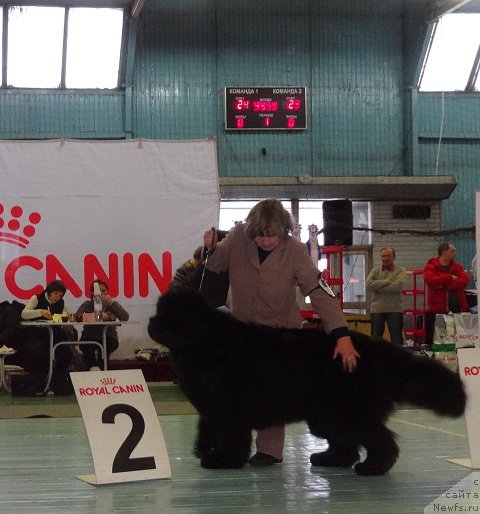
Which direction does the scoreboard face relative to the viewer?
toward the camera

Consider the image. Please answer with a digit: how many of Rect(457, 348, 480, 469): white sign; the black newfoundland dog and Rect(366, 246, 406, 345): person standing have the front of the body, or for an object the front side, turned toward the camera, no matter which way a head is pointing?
2

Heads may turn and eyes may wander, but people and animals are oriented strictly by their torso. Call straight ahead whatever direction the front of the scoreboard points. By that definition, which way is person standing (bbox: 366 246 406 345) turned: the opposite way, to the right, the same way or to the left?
the same way

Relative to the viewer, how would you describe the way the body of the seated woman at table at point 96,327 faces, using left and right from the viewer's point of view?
facing the viewer

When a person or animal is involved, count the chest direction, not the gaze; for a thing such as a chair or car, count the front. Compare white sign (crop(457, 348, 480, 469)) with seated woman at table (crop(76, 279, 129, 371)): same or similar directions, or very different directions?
same or similar directions

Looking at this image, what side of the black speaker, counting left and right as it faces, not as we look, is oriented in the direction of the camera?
front

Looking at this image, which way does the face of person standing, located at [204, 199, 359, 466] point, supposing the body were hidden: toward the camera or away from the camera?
toward the camera

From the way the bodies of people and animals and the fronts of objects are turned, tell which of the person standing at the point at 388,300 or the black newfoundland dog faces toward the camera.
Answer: the person standing

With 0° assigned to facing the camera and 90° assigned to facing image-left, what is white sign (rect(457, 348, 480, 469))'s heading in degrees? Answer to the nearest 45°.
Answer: approximately 0°

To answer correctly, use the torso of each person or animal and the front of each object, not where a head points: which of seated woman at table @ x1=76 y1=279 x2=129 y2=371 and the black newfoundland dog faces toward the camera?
the seated woman at table

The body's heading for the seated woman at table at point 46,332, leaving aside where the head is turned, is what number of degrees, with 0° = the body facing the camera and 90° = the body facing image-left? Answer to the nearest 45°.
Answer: approximately 315°

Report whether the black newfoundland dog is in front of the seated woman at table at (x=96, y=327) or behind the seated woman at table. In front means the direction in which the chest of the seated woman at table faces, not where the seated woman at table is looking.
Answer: in front

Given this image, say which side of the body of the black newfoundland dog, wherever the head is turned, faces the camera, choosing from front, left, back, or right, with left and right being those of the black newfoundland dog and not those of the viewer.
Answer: left

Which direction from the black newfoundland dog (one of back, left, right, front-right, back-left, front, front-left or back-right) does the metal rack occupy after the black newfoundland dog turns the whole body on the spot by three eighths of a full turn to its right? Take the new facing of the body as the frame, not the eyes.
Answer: front-left

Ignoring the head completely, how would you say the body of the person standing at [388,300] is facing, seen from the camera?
toward the camera

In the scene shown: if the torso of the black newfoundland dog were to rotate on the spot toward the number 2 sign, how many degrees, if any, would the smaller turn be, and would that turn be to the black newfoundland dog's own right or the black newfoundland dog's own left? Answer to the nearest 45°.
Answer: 0° — it already faces it
